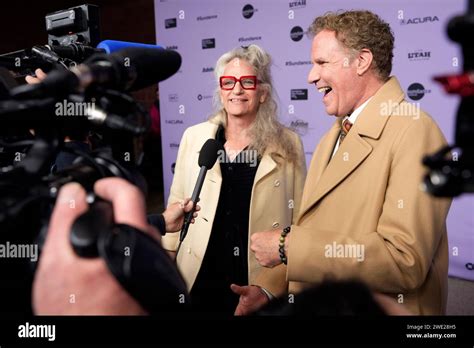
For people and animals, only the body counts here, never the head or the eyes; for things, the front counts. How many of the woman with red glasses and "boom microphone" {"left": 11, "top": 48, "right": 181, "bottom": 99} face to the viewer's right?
1

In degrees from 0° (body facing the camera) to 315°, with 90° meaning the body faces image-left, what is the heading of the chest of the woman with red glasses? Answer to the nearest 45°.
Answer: approximately 0°

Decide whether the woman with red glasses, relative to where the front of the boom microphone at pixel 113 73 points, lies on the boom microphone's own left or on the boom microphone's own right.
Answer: on the boom microphone's own left

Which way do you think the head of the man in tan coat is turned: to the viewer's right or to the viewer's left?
to the viewer's left

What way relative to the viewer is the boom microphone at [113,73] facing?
to the viewer's right

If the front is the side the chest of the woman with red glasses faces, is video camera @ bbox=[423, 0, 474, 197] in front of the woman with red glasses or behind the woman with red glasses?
in front

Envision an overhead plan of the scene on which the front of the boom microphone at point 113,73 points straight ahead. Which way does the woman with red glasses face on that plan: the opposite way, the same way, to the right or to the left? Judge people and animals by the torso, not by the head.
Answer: to the right
